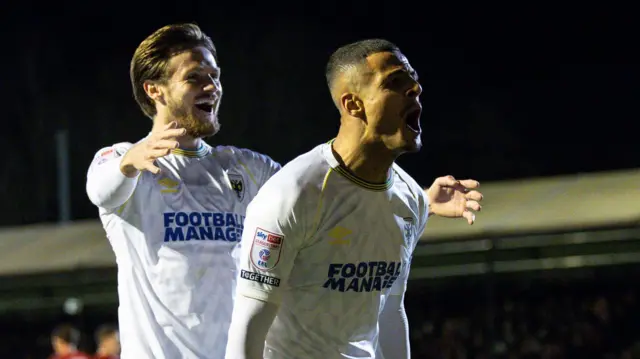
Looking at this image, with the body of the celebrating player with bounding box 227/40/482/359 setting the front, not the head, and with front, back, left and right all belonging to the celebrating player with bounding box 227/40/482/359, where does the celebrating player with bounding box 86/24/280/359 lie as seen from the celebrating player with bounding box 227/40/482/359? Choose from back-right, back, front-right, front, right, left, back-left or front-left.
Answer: back

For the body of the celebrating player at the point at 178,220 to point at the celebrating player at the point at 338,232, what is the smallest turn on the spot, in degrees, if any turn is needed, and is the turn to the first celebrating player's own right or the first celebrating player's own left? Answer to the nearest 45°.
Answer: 0° — they already face them

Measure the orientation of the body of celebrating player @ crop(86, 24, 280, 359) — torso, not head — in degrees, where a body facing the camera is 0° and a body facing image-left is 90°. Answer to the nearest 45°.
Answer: approximately 315°

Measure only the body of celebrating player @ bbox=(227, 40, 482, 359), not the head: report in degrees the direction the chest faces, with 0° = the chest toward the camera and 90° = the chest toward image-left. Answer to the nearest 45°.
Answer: approximately 315°
